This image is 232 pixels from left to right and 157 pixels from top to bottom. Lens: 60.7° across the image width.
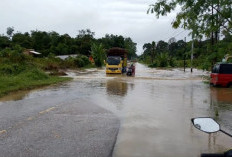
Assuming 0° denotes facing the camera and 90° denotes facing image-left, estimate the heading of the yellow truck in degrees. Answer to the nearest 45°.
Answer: approximately 0°

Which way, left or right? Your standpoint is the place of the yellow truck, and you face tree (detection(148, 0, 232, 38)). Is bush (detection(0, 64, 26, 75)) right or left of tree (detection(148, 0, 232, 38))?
right

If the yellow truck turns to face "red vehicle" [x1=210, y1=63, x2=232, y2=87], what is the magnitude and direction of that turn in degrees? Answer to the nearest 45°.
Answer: approximately 45° to its left
